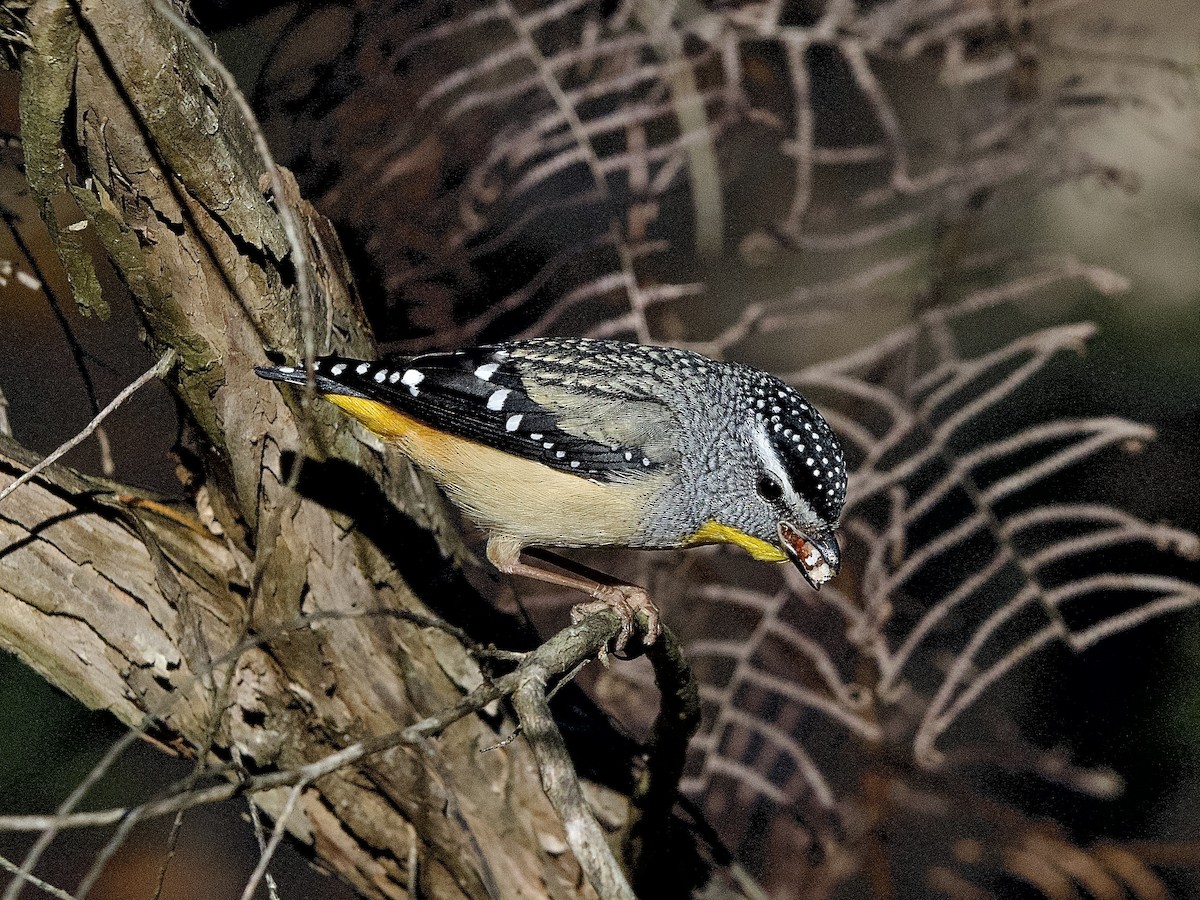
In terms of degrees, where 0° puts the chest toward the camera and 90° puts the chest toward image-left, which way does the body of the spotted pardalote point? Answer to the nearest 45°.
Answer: approximately 270°

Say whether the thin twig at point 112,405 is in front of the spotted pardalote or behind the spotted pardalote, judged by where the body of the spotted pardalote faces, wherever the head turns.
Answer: behind

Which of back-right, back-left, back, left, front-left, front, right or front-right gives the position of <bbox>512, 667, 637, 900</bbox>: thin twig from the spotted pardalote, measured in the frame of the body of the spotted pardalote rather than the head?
right

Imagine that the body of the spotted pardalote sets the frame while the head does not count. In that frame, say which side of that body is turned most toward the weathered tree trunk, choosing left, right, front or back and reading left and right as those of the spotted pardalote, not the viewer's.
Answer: back
